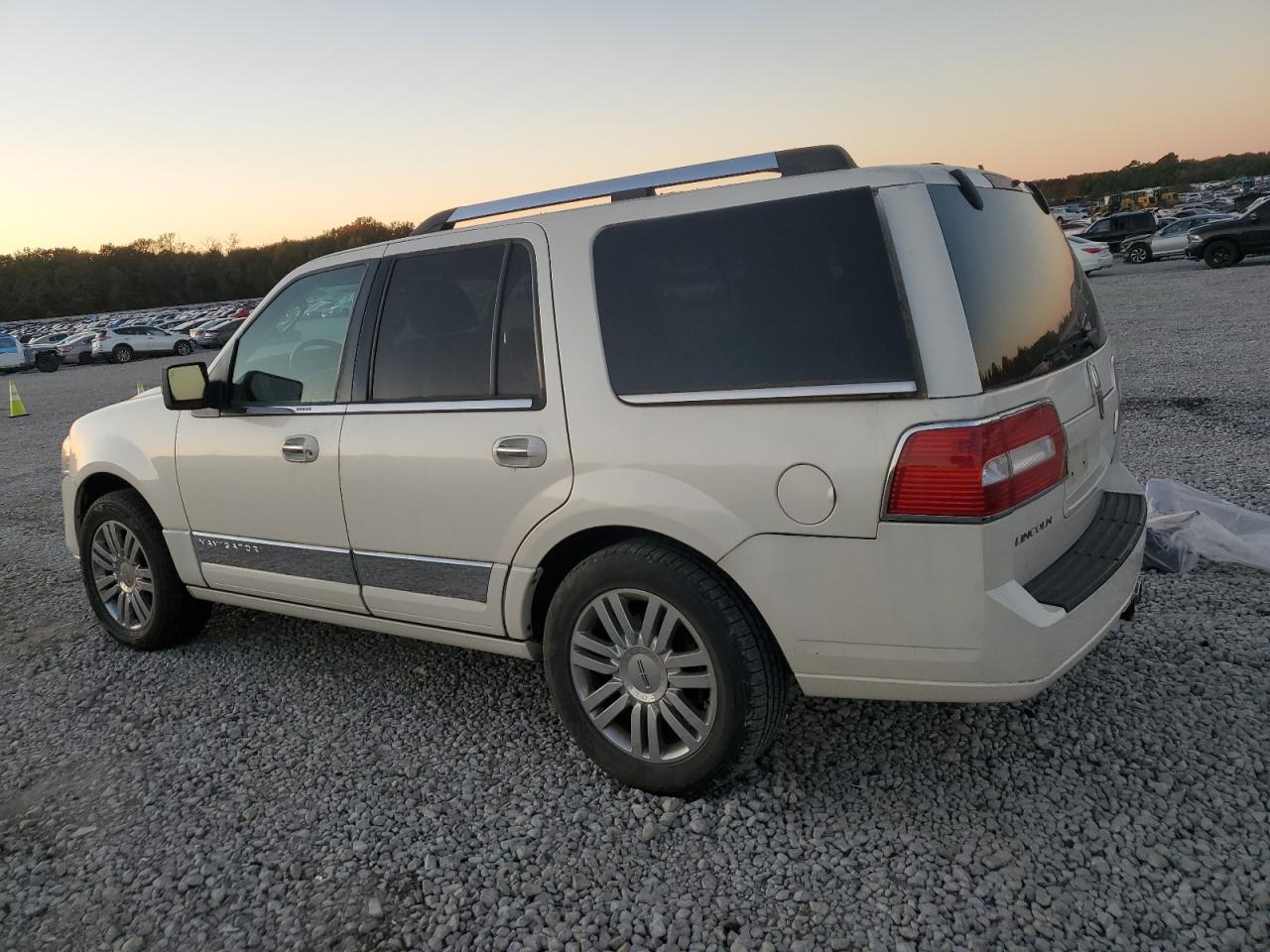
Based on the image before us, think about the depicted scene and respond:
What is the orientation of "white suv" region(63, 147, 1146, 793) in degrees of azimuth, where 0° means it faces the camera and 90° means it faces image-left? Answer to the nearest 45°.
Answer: approximately 135°

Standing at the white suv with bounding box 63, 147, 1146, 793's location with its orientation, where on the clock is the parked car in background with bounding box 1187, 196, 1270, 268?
The parked car in background is roughly at 3 o'clock from the white suv.

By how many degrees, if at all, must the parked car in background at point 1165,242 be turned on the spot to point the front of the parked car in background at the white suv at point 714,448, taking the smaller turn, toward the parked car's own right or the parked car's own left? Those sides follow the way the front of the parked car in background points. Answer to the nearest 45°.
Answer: approximately 45° to the parked car's own left

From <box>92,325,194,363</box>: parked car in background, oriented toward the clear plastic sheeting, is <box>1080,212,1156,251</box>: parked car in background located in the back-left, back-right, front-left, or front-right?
front-left

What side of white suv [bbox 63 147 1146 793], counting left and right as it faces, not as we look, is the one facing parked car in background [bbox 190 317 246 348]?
front

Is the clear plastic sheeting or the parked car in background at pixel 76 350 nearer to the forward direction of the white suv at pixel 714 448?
the parked car in background

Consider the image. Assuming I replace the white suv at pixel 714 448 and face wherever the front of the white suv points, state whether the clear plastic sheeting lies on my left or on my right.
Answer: on my right
